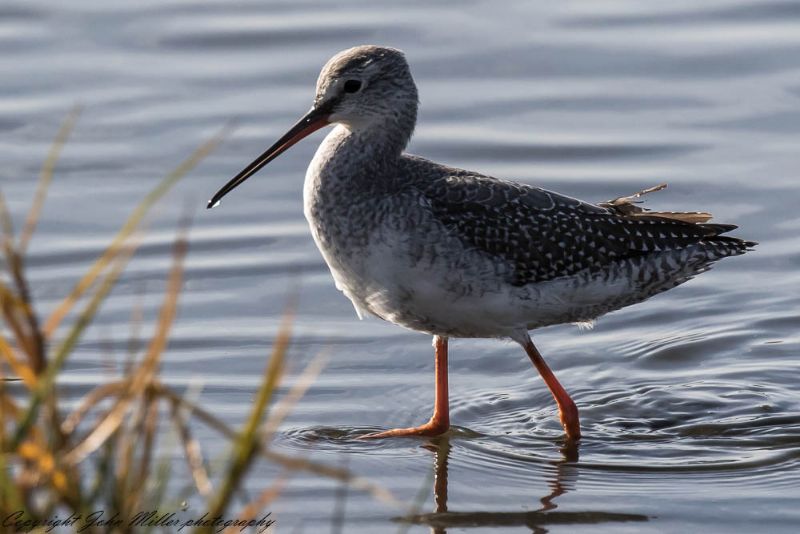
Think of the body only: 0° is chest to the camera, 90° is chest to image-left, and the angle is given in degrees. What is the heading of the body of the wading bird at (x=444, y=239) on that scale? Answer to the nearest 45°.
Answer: approximately 90°

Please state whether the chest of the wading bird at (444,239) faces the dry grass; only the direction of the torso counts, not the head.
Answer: no
